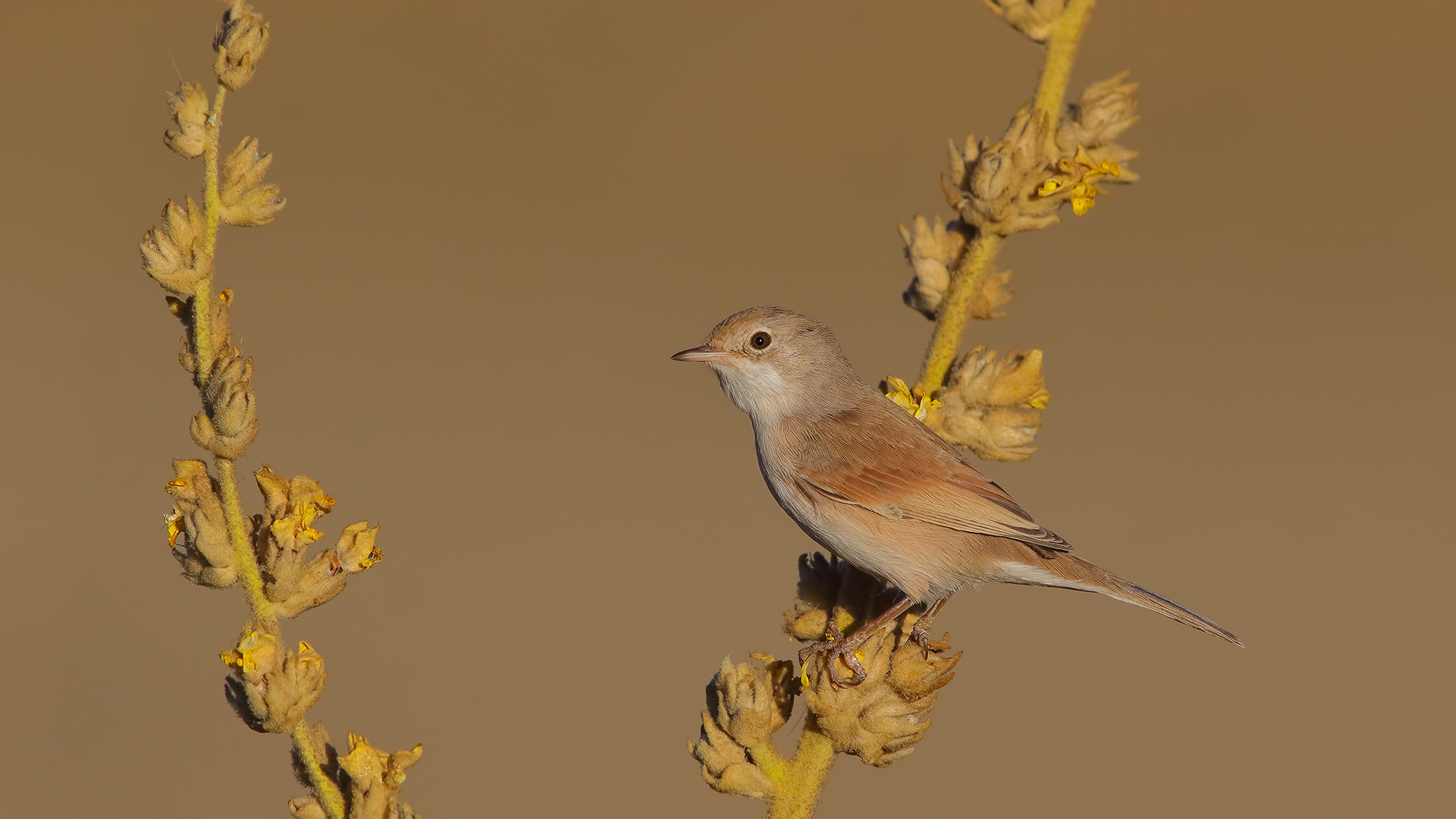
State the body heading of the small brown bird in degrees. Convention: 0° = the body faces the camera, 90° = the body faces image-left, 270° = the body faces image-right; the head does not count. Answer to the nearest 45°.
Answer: approximately 90°
